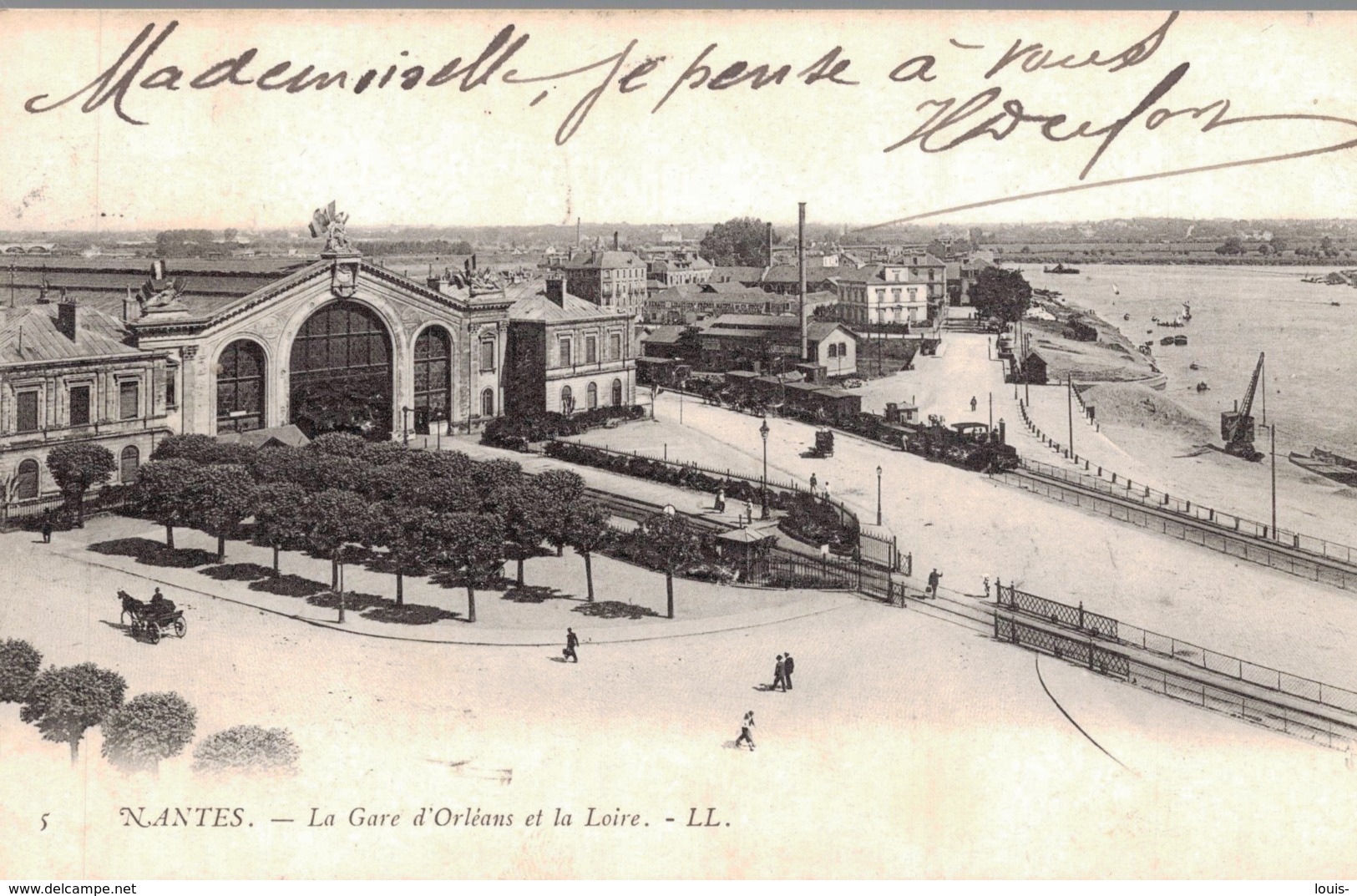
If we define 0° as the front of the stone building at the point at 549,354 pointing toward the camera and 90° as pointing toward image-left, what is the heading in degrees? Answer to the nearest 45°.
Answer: approximately 315°

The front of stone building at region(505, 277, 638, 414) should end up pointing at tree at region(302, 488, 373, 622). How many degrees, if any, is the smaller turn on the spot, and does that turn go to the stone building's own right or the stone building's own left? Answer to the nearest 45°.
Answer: approximately 45° to the stone building's own right

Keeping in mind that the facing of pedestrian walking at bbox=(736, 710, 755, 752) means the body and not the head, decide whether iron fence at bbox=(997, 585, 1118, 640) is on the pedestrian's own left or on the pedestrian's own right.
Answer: on the pedestrian's own left

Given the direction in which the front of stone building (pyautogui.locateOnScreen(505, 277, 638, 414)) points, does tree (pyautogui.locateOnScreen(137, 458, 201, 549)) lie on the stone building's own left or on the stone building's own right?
on the stone building's own right

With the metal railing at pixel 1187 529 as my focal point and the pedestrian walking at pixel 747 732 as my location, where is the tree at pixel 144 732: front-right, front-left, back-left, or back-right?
back-left
